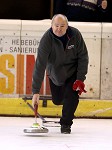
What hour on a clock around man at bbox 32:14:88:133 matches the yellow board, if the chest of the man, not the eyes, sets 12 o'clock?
The yellow board is roughly at 6 o'clock from the man.

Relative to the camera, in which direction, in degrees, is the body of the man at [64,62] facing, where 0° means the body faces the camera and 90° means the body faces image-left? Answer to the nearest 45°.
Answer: approximately 0°

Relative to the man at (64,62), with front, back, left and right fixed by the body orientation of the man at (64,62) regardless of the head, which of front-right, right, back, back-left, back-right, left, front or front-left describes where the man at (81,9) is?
back

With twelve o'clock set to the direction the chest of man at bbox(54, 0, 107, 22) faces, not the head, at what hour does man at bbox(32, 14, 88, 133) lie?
man at bbox(32, 14, 88, 133) is roughly at 12 o'clock from man at bbox(54, 0, 107, 22).

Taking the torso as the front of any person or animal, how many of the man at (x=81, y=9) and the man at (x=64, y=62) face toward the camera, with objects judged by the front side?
2

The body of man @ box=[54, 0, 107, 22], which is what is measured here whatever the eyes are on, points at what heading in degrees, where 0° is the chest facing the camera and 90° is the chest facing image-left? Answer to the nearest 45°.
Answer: approximately 0°
